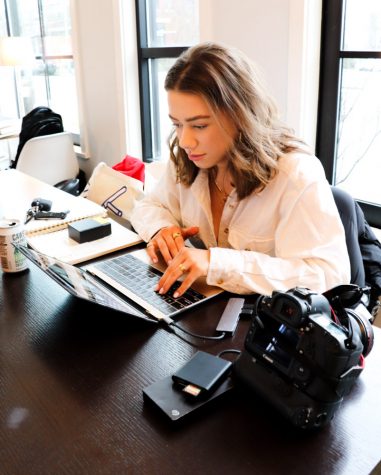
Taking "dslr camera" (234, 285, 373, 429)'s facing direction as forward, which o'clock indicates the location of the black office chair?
The black office chair is roughly at 11 o'clock from the dslr camera.

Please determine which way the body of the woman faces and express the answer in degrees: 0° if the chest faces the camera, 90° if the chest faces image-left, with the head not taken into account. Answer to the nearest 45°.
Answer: approximately 45°

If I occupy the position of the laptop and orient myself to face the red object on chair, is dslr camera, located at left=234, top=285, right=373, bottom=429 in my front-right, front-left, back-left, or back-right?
back-right

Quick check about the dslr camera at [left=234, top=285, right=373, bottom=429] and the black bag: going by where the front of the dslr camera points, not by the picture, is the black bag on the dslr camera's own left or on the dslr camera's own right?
on the dslr camera's own left

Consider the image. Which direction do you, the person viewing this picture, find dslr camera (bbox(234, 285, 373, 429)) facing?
facing away from the viewer and to the right of the viewer

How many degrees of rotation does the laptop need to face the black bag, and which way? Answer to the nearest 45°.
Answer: approximately 45° to its left

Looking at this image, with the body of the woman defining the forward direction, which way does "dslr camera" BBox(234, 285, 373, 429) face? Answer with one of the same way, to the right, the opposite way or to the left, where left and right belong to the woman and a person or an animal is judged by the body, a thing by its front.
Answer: the opposite way

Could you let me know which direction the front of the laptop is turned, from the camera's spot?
facing away from the viewer and to the right of the viewer

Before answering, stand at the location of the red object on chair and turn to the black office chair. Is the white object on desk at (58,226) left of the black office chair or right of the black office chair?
right

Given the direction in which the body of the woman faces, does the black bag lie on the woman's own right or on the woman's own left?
on the woman's own right
